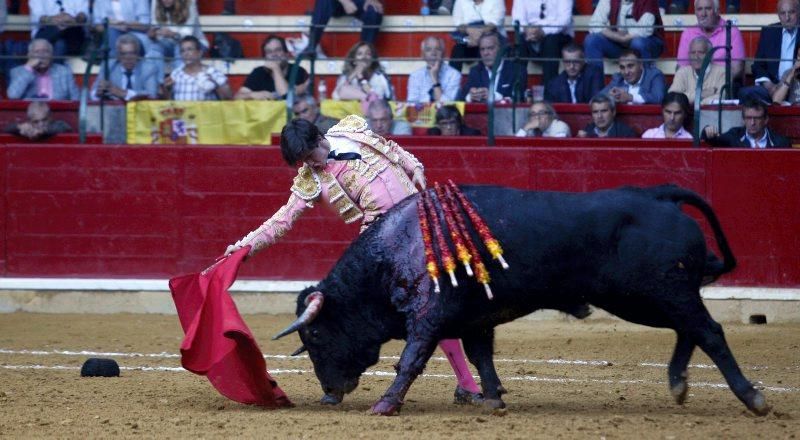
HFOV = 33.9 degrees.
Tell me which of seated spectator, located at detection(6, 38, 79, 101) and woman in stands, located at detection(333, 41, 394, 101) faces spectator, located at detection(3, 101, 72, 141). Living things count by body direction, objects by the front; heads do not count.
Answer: the seated spectator

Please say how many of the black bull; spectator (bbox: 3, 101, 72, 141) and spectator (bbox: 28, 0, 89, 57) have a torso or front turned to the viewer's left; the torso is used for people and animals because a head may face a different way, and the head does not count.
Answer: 1

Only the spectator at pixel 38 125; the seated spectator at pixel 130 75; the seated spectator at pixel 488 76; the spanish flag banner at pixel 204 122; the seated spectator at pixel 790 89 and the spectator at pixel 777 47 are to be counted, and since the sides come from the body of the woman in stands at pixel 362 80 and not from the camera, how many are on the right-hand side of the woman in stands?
3

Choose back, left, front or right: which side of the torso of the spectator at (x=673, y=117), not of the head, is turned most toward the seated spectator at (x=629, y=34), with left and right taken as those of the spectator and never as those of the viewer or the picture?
back

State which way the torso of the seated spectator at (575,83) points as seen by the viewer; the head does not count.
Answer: toward the camera

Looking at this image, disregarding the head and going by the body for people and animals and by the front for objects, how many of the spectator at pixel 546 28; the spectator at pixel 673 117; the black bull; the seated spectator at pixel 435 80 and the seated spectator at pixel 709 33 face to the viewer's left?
1

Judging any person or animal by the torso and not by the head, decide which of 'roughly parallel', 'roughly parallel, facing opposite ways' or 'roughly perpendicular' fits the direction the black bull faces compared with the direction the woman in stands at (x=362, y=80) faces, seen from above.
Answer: roughly perpendicular

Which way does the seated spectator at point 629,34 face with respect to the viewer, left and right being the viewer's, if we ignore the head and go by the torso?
facing the viewer

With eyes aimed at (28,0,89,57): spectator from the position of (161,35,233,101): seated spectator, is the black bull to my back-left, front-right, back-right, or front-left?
back-left

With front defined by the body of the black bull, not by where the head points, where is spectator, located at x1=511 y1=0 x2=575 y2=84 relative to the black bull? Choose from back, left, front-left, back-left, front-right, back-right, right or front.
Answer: right

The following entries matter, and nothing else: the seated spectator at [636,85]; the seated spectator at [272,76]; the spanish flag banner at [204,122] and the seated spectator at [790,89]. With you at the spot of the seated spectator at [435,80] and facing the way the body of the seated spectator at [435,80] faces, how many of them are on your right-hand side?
2

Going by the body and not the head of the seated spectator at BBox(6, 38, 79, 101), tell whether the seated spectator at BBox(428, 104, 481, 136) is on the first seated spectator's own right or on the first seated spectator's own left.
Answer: on the first seated spectator's own left

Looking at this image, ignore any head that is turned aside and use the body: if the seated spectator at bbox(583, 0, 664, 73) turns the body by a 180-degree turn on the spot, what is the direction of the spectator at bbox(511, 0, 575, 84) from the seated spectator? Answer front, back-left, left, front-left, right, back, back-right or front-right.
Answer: left

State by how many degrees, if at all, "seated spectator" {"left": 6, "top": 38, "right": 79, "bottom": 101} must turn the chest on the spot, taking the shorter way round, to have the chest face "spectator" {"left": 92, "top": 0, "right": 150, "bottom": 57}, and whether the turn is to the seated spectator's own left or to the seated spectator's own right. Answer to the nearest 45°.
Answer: approximately 135° to the seated spectator's own left
